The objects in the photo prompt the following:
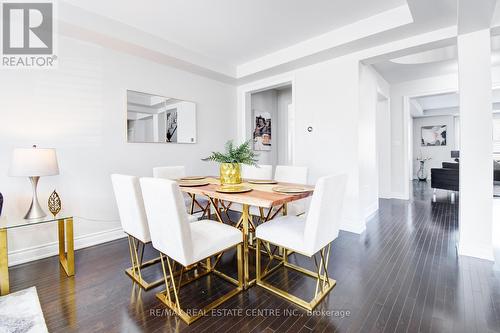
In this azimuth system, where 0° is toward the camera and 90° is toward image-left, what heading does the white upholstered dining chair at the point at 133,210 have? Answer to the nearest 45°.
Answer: approximately 225°

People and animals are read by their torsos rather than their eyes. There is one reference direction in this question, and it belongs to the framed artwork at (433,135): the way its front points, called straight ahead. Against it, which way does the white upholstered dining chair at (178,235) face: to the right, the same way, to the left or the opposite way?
the opposite way

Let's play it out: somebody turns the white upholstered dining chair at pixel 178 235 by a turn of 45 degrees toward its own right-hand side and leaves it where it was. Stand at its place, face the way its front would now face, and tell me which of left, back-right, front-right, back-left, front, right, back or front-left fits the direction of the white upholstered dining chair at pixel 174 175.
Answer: left

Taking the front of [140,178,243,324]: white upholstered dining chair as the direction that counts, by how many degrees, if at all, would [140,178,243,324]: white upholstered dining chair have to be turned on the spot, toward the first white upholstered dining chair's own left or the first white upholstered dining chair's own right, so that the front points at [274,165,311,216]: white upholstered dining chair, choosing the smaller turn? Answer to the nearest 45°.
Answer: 0° — it already faces it

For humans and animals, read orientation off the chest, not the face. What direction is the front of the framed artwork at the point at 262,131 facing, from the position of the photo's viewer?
facing the viewer and to the right of the viewer

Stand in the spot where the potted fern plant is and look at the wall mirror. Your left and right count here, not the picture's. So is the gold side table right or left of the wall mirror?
left

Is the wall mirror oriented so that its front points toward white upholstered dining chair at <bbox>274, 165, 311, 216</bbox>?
yes

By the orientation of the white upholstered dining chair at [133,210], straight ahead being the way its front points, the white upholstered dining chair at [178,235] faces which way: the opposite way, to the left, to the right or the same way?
the same way

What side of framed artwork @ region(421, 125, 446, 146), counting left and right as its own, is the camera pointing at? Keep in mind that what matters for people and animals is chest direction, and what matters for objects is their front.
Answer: front

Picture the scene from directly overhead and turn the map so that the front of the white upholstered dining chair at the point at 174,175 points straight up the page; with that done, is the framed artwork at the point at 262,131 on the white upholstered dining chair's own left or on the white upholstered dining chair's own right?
on the white upholstered dining chair's own left

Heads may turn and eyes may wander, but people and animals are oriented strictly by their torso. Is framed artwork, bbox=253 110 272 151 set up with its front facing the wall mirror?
no

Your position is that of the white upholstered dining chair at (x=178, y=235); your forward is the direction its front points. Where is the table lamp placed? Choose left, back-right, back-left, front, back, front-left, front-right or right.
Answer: left

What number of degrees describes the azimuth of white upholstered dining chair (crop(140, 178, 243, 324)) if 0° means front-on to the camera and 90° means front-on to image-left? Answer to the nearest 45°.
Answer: approximately 225°

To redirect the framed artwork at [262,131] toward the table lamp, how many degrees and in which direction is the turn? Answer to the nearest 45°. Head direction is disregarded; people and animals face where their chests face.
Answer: approximately 90° to its right

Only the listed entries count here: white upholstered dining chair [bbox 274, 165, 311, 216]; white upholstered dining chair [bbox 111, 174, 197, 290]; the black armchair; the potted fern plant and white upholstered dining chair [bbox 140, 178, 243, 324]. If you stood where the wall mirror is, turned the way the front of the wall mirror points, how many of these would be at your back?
0

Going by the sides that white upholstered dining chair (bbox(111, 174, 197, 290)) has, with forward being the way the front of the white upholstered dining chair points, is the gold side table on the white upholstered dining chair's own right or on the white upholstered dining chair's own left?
on the white upholstered dining chair's own left

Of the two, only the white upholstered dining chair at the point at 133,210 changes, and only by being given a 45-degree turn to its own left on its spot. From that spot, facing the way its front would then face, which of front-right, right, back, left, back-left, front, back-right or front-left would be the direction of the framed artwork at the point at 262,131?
front-right

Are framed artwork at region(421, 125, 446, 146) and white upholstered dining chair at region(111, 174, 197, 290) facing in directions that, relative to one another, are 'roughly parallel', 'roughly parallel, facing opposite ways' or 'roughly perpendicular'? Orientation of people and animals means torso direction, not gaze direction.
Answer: roughly parallel, facing opposite ways
